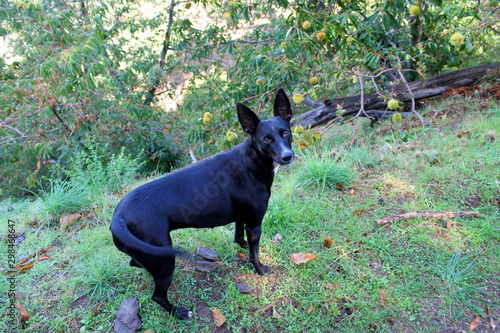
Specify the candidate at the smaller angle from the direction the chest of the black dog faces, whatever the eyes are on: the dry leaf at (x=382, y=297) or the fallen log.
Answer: the fallen log

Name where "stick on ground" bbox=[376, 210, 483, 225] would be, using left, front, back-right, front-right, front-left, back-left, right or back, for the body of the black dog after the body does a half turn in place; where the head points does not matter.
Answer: back-left

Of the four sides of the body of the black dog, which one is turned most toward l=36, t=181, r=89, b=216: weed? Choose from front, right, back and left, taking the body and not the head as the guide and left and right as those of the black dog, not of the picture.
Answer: left

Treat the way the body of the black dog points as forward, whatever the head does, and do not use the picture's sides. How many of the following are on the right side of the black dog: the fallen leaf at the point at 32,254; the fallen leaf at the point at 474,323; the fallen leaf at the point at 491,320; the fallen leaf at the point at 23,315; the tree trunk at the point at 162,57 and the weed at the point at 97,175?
2

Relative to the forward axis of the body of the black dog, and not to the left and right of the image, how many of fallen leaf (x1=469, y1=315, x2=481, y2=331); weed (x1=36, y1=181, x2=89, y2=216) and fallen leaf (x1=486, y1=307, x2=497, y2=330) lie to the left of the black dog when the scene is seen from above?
1

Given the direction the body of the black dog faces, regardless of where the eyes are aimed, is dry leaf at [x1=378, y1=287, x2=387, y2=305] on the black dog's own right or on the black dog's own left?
on the black dog's own right

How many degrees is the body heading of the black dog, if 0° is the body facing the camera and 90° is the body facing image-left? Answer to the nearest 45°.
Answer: approximately 225°

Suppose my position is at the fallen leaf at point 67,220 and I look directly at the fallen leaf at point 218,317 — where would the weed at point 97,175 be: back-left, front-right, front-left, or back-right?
back-left
